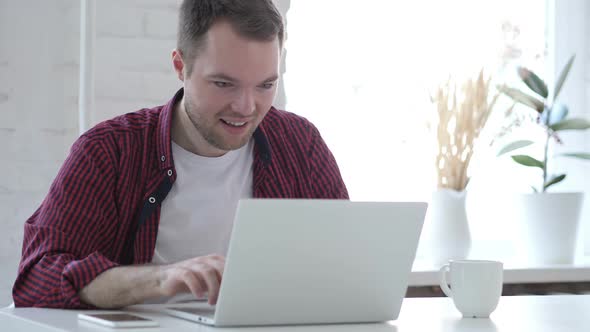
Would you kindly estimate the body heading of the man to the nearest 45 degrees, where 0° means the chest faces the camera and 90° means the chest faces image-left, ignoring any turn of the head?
approximately 315°

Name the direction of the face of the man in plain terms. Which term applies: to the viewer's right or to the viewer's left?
to the viewer's right

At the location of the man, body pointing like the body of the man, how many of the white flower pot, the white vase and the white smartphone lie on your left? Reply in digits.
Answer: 2

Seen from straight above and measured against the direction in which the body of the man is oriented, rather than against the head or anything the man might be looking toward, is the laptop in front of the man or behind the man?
in front

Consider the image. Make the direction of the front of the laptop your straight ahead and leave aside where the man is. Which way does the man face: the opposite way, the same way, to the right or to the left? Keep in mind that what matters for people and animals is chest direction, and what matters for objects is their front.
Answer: the opposite way

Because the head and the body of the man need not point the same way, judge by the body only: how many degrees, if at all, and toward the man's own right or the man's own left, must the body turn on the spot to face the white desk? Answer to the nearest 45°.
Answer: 0° — they already face it

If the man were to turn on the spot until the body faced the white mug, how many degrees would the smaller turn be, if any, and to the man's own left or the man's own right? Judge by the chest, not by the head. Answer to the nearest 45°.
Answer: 0° — they already face it

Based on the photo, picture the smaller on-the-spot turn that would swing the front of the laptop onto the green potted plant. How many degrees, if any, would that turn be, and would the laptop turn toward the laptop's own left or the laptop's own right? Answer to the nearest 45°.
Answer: approximately 90° to the laptop's own right

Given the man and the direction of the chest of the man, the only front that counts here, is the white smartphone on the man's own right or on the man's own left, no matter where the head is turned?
on the man's own right

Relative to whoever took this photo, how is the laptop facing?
facing away from the viewer and to the left of the viewer

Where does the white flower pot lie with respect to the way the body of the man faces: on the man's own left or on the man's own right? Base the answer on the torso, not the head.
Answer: on the man's own left
